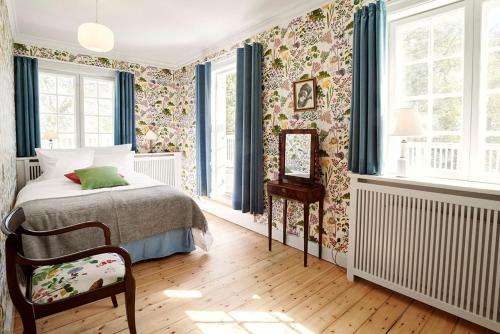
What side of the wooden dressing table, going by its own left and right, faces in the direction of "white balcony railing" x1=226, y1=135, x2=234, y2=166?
right

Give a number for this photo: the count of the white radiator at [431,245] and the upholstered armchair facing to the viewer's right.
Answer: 1

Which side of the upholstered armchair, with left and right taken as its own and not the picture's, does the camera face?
right

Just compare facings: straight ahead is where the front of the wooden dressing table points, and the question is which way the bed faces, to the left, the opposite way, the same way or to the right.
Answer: to the left
